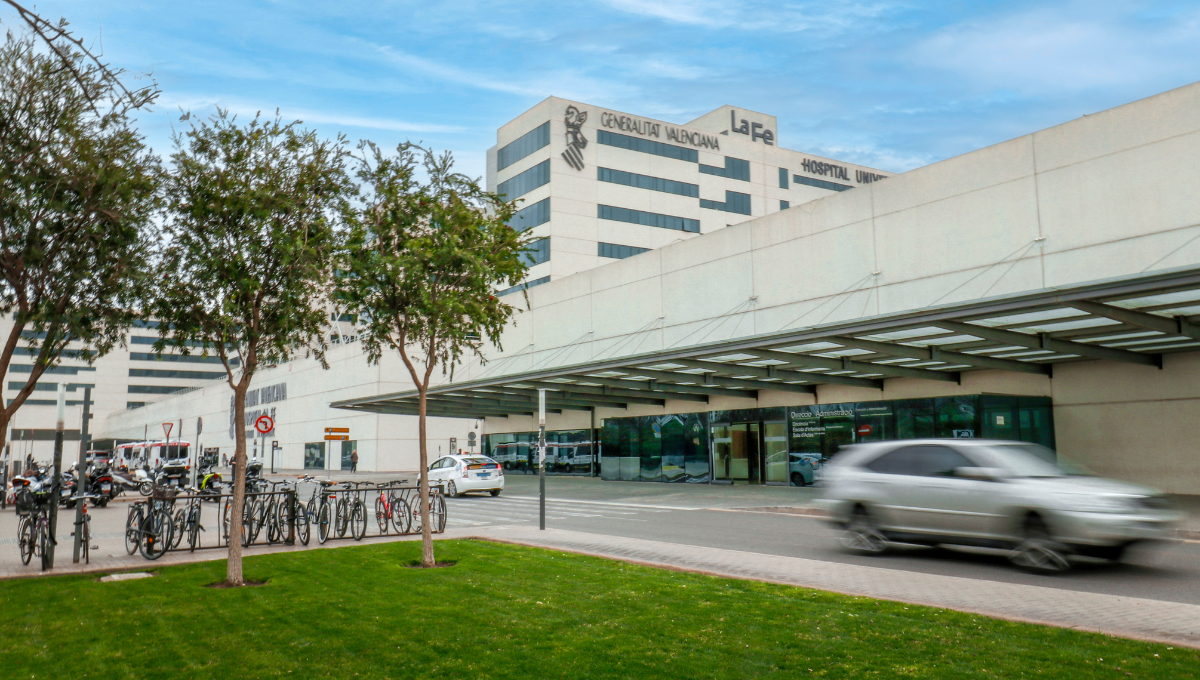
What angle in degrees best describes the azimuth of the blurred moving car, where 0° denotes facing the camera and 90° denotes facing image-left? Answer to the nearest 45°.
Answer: approximately 315°

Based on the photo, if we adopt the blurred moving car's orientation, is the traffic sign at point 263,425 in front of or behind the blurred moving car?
behind

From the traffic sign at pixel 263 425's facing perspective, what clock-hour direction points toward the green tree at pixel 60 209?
The green tree is roughly at 12 o'clock from the traffic sign.

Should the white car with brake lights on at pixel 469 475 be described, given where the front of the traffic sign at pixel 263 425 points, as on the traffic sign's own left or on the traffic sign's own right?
on the traffic sign's own left

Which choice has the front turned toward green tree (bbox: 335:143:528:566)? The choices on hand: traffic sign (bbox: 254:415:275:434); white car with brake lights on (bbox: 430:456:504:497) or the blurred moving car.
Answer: the traffic sign

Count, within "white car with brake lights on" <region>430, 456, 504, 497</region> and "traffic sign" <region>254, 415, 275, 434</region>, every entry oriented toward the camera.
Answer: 1

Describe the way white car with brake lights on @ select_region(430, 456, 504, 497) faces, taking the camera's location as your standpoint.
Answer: facing away from the viewer and to the left of the viewer
